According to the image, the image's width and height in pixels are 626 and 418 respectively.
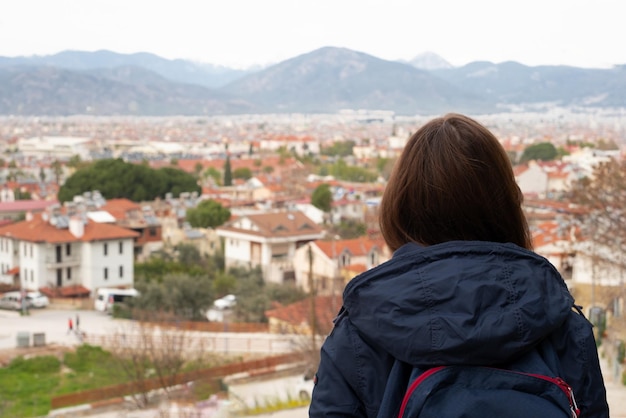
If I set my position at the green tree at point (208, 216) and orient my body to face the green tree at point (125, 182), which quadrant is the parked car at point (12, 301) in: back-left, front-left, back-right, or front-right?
back-left

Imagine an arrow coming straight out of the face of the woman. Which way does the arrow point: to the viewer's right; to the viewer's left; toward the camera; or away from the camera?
away from the camera

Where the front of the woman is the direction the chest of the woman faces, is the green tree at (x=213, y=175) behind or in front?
in front

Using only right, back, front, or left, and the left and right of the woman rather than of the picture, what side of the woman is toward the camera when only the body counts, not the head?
back

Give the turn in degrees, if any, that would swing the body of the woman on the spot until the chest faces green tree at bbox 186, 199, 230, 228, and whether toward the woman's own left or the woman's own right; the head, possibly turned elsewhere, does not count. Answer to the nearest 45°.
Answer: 0° — they already face it

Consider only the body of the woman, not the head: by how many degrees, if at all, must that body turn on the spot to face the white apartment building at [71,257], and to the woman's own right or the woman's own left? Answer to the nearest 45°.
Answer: approximately 45° to the woman's own left

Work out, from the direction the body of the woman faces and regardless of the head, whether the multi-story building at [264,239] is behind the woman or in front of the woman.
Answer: in front

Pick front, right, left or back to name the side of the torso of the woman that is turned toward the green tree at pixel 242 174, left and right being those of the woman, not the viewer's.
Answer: front

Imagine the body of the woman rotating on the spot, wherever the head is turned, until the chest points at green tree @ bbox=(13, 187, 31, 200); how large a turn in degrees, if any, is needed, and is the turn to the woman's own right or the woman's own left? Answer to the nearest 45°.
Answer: approximately 45° to the woman's own left

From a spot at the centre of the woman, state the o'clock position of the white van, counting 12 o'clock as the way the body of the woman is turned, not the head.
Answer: The white van is roughly at 11 o'clock from the woman.
